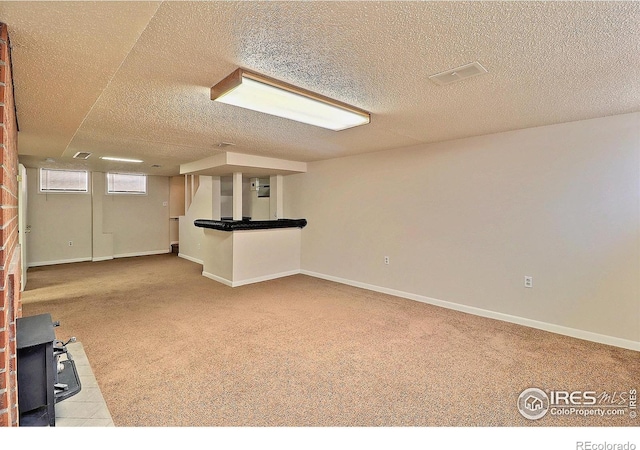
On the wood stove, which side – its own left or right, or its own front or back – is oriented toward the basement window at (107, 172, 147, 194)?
left

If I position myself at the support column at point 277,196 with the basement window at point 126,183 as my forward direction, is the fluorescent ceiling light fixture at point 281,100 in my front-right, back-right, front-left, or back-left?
back-left

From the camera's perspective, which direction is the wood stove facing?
to the viewer's right

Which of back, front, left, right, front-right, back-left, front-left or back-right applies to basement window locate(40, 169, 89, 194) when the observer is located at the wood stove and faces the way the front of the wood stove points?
left

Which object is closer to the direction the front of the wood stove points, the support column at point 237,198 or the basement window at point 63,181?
the support column

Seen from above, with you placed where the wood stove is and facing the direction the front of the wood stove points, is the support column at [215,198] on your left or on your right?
on your left

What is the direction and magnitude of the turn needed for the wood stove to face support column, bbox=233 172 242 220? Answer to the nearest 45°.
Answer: approximately 45° to its left

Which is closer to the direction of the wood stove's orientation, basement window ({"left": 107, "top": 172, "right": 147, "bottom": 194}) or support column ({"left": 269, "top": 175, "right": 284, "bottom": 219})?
the support column

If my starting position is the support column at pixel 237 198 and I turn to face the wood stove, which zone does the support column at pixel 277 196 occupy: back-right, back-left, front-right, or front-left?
back-left
